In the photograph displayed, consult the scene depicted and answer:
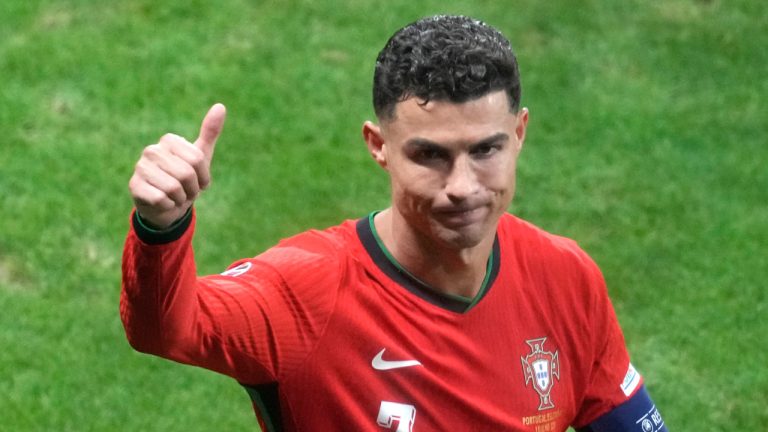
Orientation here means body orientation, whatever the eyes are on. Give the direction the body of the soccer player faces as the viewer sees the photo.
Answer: toward the camera

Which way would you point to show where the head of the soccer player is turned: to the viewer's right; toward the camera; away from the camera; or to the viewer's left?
toward the camera
